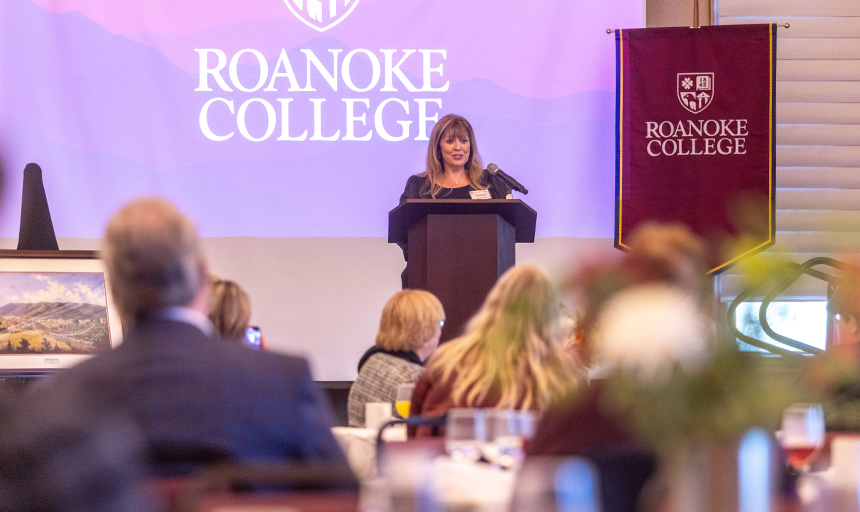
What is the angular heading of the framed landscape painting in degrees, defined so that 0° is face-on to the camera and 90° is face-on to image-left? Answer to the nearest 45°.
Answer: approximately 0°

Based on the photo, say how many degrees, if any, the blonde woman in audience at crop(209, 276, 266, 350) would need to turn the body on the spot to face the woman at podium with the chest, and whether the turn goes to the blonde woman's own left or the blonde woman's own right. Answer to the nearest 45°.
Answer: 0° — they already face them

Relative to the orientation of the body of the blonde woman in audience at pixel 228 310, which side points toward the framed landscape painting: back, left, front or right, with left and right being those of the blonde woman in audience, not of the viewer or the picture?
left

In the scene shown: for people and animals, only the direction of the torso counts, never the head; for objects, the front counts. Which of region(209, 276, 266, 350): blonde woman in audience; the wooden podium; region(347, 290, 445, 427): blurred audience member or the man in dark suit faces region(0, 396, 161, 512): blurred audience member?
the wooden podium

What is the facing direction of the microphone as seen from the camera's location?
facing to the left of the viewer

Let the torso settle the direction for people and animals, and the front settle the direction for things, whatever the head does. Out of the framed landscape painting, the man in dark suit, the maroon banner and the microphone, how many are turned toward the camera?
2

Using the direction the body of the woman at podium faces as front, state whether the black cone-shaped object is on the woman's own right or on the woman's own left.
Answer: on the woman's own right

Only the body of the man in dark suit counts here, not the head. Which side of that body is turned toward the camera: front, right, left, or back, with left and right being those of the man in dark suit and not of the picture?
back
